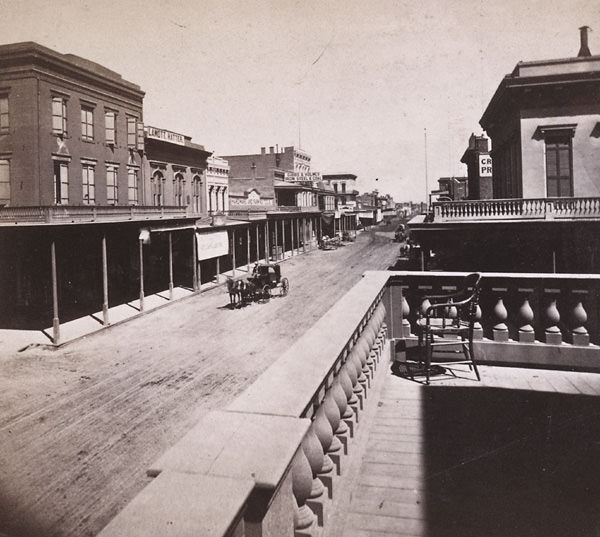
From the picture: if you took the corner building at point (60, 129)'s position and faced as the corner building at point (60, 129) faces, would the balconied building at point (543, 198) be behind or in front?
in front

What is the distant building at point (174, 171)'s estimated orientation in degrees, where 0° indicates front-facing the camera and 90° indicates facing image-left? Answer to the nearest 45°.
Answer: approximately 315°

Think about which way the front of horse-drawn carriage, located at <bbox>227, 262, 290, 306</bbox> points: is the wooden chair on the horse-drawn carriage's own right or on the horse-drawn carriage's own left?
on the horse-drawn carriage's own left

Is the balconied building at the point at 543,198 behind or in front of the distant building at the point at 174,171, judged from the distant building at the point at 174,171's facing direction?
in front

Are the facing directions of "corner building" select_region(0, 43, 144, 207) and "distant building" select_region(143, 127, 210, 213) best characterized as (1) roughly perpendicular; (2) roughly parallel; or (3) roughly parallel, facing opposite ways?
roughly parallel

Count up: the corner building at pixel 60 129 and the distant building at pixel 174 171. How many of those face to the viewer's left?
0

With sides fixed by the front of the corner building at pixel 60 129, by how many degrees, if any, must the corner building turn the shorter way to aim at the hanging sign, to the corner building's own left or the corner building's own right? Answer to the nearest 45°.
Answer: approximately 90° to the corner building's own left

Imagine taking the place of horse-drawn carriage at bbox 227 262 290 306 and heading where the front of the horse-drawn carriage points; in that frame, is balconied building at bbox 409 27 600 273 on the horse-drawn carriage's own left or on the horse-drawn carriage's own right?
on the horse-drawn carriage's own left

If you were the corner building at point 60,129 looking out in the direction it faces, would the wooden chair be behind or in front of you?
in front

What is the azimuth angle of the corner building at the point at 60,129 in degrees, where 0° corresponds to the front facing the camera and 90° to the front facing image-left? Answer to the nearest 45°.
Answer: approximately 315°

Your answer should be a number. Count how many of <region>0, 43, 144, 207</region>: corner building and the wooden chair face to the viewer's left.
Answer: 1

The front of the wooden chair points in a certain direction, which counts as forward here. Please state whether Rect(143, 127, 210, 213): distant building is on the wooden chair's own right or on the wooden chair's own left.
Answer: on the wooden chair's own right

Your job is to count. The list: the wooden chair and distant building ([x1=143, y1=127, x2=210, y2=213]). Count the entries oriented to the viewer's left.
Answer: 1

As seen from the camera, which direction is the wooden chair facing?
to the viewer's left

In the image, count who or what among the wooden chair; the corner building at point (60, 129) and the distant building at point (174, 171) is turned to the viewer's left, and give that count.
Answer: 1

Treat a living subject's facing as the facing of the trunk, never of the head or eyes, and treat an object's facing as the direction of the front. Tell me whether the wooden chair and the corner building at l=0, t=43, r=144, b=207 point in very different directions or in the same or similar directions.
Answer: very different directions
